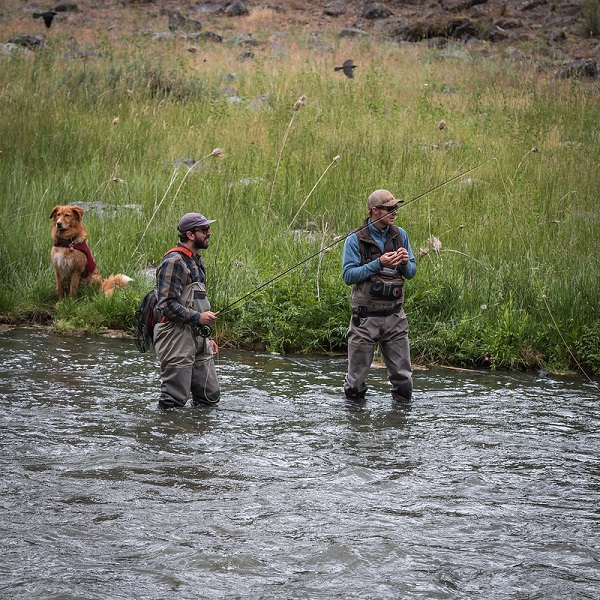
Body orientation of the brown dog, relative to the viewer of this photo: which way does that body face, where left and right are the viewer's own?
facing the viewer and to the left of the viewer

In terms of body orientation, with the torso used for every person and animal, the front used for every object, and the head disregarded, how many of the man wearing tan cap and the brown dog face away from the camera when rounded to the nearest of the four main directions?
0

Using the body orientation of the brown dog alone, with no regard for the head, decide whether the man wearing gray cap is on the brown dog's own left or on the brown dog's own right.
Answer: on the brown dog's own left

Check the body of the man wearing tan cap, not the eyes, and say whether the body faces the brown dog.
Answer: no

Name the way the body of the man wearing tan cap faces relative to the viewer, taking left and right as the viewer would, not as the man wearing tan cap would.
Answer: facing the viewer and to the right of the viewer

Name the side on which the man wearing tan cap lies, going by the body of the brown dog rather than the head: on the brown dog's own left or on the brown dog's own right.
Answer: on the brown dog's own left

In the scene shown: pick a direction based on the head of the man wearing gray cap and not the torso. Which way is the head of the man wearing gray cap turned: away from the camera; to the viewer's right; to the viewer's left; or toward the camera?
to the viewer's right

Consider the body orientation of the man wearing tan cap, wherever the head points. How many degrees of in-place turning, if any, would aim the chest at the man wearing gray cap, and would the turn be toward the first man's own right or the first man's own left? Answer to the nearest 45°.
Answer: approximately 90° to the first man's own right
